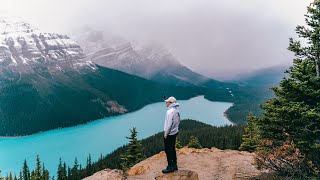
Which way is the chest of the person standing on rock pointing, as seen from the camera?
to the viewer's left

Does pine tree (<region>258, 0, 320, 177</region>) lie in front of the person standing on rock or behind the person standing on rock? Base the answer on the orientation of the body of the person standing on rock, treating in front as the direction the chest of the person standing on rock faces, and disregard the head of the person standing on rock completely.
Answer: behind
